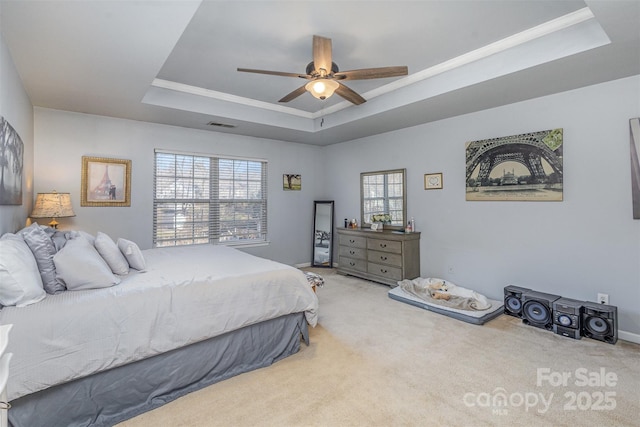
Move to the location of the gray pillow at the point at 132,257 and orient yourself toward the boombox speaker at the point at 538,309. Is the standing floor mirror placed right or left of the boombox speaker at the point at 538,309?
left

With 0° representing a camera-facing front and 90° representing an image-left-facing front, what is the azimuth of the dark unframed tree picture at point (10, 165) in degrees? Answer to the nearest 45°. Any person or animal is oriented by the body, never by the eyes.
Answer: approximately 270°

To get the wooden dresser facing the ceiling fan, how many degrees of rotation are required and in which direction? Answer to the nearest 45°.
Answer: approximately 45° to its left

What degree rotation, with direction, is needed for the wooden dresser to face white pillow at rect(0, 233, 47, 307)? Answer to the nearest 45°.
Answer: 0° — it already faces it

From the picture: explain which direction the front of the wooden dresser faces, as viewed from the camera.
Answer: facing the viewer and to the left of the viewer

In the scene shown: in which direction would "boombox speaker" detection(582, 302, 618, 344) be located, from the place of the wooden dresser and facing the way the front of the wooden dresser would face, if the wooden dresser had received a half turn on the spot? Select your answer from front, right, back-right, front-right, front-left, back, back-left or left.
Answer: right

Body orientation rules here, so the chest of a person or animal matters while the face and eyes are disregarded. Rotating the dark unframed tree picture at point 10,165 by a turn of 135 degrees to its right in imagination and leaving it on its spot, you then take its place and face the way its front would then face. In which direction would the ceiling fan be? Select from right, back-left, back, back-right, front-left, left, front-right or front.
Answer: left

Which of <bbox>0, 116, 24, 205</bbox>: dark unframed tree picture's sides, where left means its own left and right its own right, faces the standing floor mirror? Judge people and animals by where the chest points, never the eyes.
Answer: front

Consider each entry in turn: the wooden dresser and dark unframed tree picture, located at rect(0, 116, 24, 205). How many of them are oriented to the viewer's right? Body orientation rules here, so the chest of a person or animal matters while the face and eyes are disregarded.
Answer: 1

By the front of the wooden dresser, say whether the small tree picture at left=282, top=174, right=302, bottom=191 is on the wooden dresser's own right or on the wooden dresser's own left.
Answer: on the wooden dresser's own right

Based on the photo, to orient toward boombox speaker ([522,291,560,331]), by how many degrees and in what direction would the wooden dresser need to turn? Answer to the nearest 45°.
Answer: approximately 90° to its left

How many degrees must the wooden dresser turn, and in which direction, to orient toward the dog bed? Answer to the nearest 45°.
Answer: approximately 90° to its left

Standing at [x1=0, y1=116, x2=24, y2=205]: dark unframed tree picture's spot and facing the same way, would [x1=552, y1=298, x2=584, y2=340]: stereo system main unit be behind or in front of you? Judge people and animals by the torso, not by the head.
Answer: in front

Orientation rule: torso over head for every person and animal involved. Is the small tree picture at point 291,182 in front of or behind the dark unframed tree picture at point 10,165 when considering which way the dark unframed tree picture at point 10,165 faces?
in front

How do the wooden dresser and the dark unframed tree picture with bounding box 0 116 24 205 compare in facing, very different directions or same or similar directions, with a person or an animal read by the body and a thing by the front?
very different directions
